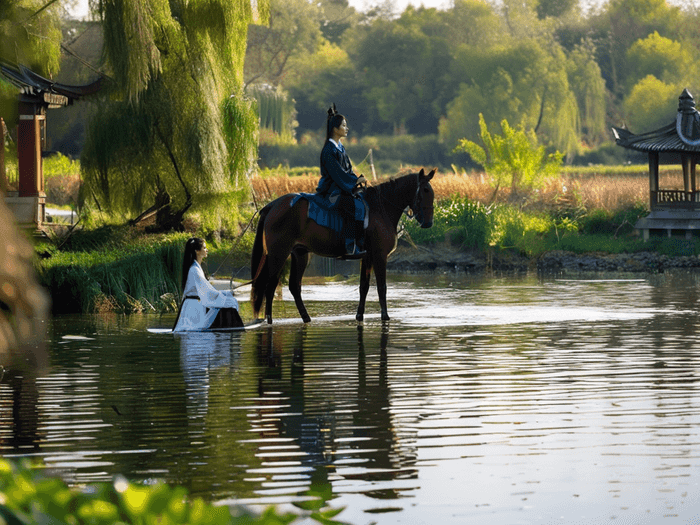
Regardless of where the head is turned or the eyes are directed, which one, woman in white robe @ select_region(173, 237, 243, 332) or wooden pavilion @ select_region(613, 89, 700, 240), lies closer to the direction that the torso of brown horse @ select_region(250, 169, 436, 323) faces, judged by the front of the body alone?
the wooden pavilion

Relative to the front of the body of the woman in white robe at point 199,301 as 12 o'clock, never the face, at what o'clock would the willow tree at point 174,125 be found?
The willow tree is roughly at 9 o'clock from the woman in white robe.

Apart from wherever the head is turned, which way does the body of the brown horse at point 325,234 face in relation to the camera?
to the viewer's right

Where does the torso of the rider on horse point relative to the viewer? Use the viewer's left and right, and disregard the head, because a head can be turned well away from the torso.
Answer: facing to the right of the viewer

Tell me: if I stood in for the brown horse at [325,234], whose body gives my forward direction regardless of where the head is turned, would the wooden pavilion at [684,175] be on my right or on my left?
on my left

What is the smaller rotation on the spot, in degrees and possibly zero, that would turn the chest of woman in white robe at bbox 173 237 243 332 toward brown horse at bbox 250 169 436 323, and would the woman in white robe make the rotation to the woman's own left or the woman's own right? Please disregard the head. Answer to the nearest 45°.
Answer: approximately 45° to the woman's own left

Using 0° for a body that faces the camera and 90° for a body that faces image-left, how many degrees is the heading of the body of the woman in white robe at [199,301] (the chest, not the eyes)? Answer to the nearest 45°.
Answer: approximately 270°

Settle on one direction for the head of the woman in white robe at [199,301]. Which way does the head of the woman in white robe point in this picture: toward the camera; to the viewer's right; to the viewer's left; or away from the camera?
to the viewer's right
